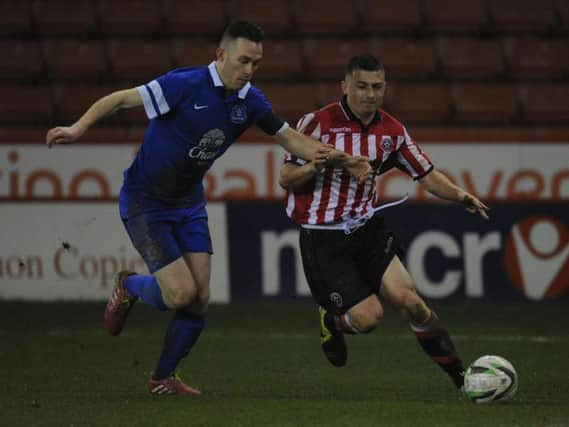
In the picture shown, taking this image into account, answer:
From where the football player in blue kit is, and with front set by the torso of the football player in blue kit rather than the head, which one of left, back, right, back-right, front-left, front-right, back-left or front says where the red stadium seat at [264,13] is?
back-left

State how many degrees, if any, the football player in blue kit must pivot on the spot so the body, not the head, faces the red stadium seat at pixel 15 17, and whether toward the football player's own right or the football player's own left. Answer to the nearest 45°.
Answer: approximately 135° to the football player's own left

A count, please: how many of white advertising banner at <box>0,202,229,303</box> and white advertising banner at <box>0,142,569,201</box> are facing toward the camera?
2

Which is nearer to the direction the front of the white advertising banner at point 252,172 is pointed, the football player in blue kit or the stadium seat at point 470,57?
the football player in blue kit

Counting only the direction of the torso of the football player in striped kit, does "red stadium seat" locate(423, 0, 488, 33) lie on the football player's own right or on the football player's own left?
on the football player's own left

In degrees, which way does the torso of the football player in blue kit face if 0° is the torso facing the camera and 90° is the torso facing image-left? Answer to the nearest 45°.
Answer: approximately 315°

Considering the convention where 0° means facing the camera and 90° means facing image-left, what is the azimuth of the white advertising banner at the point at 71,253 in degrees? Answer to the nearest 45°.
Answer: approximately 0°

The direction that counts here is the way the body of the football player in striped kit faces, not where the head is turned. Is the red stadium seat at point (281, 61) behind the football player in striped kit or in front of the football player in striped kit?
behind

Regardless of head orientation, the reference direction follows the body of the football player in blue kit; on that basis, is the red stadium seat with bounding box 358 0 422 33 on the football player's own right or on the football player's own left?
on the football player's own left

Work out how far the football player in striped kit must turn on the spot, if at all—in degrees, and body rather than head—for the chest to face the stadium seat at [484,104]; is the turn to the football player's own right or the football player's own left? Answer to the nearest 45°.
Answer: approximately 135° to the football player's own left

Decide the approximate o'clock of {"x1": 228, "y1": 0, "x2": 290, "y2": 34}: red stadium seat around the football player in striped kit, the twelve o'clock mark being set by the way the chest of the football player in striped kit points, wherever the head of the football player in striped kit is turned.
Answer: The red stadium seat is roughly at 7 o'clock from the football player in striped kit.
